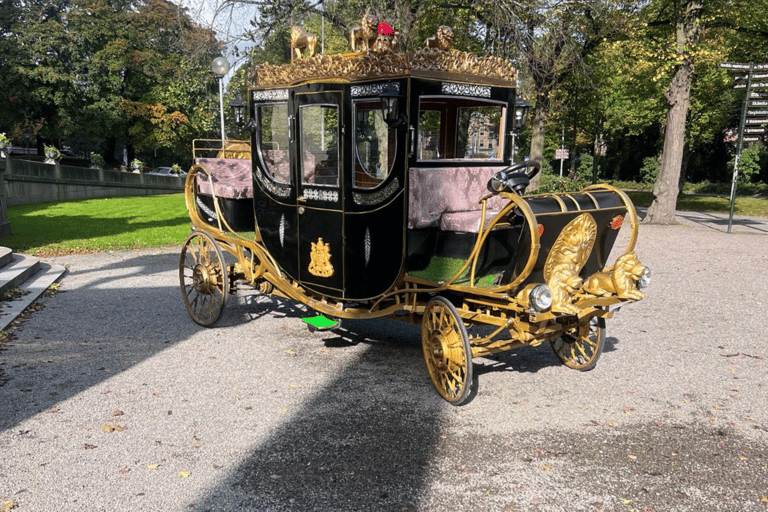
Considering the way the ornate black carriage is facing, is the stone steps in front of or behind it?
behind

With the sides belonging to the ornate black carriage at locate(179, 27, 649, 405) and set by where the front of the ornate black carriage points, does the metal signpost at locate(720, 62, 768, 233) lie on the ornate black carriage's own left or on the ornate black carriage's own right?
on the ornate black carriage's own left

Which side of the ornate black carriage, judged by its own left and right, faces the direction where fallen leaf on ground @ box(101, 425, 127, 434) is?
right

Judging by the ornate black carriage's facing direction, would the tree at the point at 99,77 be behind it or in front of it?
behind

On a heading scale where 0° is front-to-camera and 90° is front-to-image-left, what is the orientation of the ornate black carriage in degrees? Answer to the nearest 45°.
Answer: approximately 315°

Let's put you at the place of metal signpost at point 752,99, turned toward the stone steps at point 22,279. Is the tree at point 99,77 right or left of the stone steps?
right

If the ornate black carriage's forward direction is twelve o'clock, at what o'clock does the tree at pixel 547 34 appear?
The tree is roughly at 8 o'clock from the ornate black carriage.
